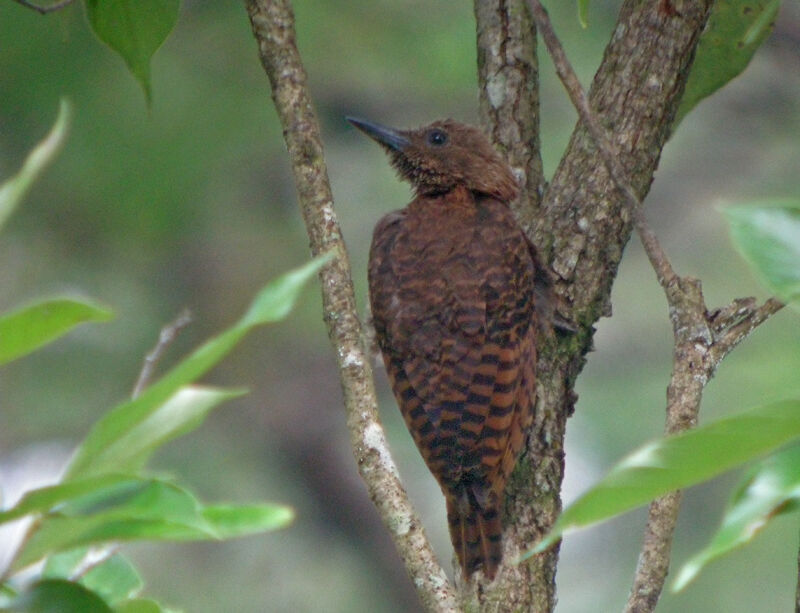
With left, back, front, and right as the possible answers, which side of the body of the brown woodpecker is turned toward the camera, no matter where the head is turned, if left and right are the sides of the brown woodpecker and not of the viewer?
back

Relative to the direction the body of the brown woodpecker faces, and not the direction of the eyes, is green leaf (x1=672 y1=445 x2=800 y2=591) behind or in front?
behind

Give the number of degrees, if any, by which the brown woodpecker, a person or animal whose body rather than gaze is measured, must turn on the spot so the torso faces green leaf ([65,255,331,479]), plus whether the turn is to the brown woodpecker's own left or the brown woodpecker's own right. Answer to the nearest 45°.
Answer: approximately 180°

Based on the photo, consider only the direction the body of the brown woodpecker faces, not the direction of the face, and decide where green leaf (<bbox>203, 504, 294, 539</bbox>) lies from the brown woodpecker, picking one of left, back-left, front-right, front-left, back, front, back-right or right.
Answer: back
